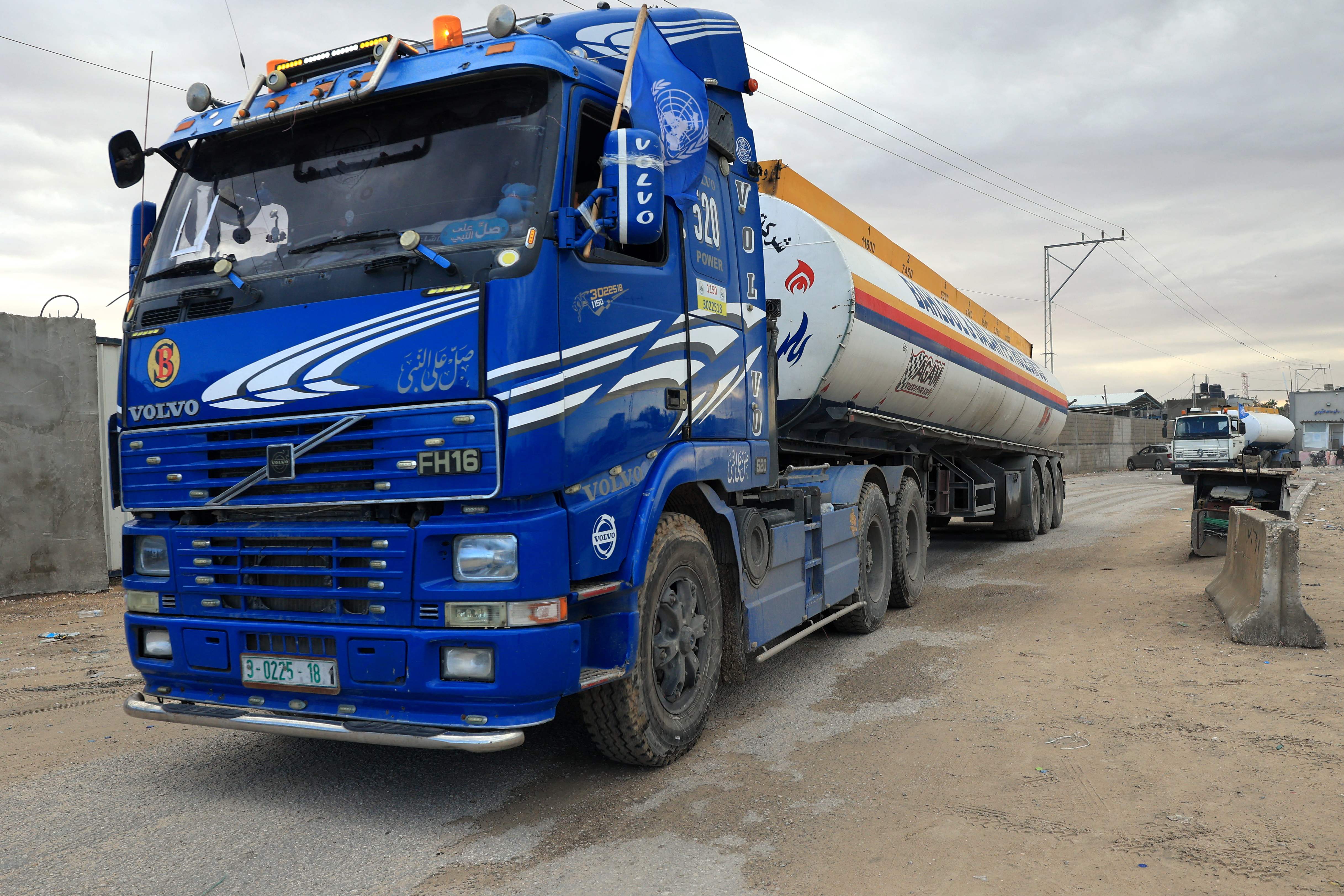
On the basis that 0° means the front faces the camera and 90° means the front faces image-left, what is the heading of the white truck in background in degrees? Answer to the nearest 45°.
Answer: approximately 45°

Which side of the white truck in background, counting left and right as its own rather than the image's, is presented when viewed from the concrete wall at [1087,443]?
right

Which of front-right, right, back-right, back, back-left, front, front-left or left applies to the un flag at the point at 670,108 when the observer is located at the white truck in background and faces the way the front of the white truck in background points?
front-left

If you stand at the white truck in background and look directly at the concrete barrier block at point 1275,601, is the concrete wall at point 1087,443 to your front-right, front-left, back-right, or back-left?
back-right

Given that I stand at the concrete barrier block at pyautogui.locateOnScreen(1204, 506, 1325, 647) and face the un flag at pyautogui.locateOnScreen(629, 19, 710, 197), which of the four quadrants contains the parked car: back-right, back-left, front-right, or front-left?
back-right

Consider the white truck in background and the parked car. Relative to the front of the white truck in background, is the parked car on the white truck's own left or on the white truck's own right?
on the white truck's own right

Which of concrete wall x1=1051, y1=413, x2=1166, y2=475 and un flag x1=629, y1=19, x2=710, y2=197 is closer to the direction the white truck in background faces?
the un flag

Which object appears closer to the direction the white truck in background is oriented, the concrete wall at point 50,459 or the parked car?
the concrete wall

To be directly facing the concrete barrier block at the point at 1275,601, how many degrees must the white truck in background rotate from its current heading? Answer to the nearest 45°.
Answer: approximately 45° to its left

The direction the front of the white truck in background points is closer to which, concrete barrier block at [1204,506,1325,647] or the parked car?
the concrete barrier block
